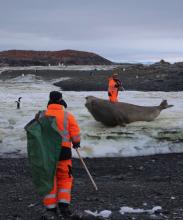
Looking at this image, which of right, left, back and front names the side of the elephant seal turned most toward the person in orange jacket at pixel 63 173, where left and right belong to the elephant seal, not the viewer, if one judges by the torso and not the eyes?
left

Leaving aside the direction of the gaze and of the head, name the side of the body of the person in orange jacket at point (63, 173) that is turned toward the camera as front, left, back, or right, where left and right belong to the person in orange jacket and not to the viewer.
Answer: back

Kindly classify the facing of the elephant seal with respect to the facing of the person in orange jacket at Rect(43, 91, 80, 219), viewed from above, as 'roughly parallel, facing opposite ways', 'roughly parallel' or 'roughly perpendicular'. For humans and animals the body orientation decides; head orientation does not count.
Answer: roughly perpendicular

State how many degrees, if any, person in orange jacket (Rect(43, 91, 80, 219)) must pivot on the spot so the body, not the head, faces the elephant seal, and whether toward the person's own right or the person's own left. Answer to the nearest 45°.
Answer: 0° — they already face it

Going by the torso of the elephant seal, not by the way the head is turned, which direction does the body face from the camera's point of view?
to the viewer's left

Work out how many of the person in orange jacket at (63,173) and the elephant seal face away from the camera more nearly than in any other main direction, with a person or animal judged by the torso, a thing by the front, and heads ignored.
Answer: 1
